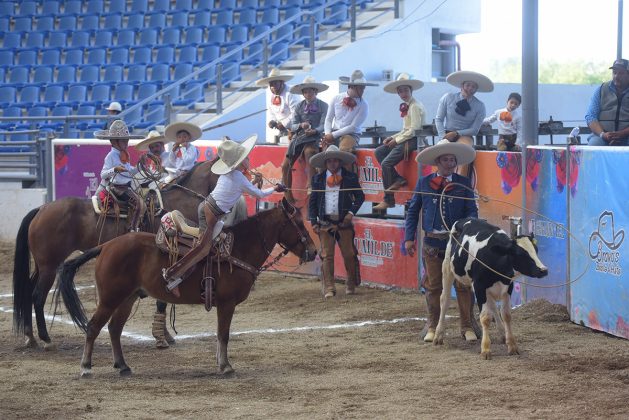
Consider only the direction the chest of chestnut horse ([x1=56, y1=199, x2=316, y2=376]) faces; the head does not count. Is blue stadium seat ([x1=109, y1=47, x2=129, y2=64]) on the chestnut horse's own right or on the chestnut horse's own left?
on the chestnut horse's own left

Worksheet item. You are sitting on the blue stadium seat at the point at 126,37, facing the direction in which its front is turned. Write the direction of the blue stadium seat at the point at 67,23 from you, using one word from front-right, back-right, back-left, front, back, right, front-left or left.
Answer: right

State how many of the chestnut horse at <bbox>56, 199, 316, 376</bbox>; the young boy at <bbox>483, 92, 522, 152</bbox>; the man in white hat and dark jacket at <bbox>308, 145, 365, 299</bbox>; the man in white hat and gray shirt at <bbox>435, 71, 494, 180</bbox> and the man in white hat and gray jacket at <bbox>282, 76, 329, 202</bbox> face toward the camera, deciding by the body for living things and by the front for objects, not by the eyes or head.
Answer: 4

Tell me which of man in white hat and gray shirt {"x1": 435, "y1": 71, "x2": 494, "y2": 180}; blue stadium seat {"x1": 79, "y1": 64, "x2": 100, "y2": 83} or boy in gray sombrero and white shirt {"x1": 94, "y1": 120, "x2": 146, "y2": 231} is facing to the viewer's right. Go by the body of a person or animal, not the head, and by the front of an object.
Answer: boy in gray sombrero and white shirt {"x1": 94, "y1": 120, "x2": 146, "y2": 231}

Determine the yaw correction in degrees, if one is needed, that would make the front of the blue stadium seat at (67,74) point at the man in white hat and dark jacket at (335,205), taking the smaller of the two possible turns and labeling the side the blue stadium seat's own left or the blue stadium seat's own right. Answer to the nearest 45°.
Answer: approximately 45° to the blue stadium seat's own left

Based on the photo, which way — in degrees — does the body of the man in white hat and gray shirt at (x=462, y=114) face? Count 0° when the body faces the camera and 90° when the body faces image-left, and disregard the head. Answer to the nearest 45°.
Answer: approximately 0°

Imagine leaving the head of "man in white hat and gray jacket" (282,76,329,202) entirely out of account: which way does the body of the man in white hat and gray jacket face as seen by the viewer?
toward the camera

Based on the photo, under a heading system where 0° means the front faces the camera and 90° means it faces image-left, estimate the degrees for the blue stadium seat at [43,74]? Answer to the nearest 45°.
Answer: approximately 45°

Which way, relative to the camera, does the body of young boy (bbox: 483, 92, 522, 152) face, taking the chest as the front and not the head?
toward the camera

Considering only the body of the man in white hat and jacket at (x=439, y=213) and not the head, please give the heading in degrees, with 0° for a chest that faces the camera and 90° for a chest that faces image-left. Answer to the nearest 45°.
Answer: approximately 0°

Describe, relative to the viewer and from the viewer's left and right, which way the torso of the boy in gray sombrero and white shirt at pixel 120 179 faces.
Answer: facing to the right of the viewer

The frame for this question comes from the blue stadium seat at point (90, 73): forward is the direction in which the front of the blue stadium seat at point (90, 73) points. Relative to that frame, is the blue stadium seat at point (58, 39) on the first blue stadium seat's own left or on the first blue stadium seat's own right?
on the first blue stadium seat's own right

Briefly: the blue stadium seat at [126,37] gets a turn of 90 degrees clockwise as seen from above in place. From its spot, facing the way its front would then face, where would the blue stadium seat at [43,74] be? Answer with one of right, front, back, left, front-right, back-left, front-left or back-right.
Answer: front-left

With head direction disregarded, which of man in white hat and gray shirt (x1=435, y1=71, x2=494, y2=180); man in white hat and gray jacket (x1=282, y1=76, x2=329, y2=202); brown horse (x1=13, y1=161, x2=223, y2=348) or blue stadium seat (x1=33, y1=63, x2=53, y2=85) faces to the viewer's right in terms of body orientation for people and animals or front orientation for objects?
the brown horse

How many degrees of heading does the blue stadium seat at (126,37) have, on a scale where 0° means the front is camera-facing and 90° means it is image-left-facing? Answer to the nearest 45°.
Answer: approximately 45°

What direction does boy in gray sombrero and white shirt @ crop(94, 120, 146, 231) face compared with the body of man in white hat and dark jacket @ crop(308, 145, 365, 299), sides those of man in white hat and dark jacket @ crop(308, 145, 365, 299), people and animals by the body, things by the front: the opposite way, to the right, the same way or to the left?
to the left
